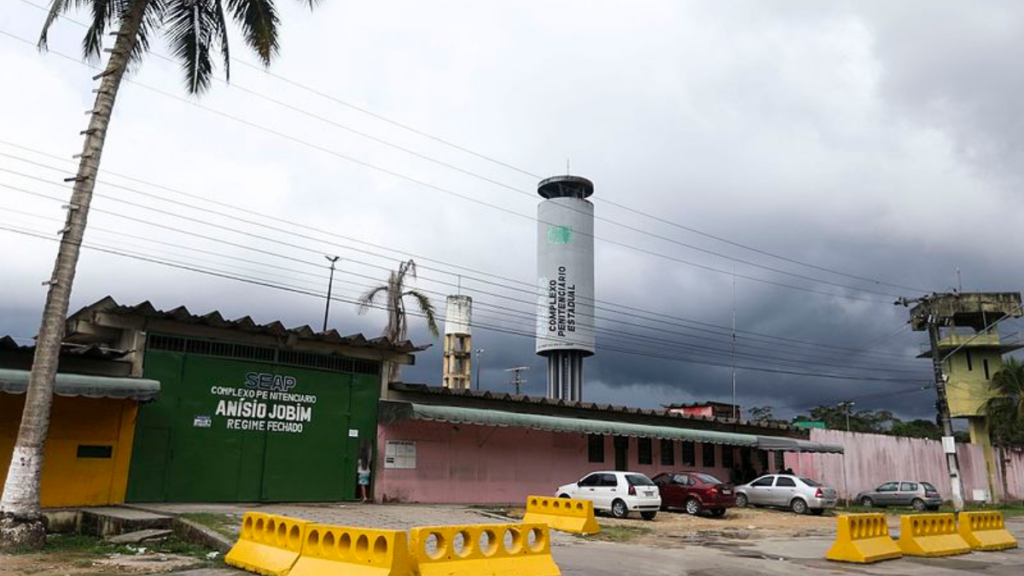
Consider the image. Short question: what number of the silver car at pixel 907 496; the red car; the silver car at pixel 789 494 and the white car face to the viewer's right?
0

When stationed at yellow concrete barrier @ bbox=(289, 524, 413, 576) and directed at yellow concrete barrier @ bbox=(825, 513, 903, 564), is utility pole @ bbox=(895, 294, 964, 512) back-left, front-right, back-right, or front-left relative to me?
front-left

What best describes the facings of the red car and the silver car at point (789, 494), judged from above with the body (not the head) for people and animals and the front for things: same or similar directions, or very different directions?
same or similar directions

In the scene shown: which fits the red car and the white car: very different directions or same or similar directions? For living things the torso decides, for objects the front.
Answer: same or similar directions

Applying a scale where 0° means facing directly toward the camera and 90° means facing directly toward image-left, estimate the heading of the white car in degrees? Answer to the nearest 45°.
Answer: approximately 135°

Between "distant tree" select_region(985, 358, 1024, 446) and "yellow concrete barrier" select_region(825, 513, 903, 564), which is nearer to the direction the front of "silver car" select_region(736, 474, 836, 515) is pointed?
the distant tree

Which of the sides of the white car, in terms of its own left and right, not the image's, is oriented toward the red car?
right

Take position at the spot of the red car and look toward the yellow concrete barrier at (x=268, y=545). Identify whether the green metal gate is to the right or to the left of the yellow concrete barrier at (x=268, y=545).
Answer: right
